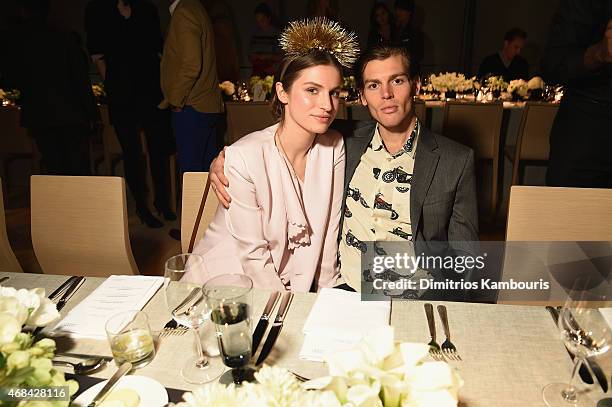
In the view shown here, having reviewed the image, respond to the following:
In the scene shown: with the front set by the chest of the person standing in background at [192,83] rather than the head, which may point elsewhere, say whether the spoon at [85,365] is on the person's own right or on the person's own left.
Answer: on the person's own left

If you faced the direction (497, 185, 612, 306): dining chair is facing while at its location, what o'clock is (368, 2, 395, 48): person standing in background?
The person standing in background is roughly at 5 o'clock from the dining chair.

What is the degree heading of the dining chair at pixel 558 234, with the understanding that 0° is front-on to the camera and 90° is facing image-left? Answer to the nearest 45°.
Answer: approximately 0°

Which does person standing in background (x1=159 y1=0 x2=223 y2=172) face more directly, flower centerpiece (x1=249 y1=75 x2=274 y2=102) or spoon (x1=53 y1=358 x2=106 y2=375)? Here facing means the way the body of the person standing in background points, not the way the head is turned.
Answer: the spoon

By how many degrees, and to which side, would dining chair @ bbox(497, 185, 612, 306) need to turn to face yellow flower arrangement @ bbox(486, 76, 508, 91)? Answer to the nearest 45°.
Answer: approximately 180°

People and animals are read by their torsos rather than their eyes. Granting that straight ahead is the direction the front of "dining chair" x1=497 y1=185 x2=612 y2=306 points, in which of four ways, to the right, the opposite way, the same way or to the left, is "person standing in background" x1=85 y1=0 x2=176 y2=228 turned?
to the left

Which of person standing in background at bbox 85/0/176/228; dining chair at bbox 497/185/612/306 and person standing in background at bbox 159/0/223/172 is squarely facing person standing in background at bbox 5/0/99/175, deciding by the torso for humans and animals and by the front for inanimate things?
person standing in background at bbox 159/0/223/172

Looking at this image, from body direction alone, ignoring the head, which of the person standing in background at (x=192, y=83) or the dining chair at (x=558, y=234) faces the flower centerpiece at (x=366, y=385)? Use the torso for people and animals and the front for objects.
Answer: the dining chair

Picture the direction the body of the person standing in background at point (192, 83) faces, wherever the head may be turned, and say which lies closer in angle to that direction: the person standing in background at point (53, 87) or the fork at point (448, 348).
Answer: the person standing in background

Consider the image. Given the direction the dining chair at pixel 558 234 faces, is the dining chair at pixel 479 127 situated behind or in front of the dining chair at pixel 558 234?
behind

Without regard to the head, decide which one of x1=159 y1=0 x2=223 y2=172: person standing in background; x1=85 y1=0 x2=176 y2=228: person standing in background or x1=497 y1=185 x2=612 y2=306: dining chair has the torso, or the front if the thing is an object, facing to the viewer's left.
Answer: x1=159 y1=0 x2=223 y2=172: person standing in background

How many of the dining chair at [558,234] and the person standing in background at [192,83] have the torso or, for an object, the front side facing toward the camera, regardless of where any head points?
1

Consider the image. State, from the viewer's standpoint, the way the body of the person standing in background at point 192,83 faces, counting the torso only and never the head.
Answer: to the viewer's left

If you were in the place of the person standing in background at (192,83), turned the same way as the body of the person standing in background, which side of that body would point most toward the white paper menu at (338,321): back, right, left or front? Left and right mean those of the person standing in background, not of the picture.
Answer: left

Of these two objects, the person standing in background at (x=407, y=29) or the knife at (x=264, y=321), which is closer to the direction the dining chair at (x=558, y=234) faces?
the knife
